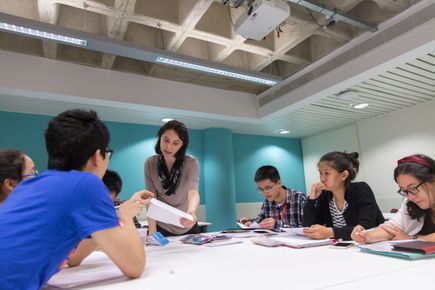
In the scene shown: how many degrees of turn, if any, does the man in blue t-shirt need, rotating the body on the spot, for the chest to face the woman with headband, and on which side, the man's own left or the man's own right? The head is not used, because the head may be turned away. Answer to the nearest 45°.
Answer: approximately 45° to the man's own right

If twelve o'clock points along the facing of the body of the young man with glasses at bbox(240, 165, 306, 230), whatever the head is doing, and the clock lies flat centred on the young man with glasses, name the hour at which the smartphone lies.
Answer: The smartphone is roughly at 10 o'clock from the young man with glasses.

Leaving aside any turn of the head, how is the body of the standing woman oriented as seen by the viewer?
toward the camera

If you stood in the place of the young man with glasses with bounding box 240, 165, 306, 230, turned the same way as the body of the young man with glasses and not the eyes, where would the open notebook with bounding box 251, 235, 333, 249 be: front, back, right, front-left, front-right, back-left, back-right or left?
front-left

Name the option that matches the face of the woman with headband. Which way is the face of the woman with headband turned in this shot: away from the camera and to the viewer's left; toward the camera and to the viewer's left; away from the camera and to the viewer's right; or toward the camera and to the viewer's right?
toward the camera and to the viewer's left

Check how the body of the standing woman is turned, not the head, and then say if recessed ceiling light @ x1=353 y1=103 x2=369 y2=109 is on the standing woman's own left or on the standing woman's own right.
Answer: on the standing woman's own left

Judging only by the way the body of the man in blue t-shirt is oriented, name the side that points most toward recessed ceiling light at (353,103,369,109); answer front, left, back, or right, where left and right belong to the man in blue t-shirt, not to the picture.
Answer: front

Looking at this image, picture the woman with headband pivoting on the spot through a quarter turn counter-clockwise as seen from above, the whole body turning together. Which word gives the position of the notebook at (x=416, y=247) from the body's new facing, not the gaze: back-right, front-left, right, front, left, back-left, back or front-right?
front-right

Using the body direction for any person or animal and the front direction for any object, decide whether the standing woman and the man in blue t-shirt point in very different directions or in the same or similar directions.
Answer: very different directions

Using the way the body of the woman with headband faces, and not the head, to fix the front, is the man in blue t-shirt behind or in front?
in front

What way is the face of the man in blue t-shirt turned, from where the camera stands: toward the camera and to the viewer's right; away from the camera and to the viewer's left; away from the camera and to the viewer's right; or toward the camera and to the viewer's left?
away from the camera and to the viewer's right

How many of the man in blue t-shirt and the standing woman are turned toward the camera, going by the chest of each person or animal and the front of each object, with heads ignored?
1

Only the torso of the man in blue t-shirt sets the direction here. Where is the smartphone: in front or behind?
in front

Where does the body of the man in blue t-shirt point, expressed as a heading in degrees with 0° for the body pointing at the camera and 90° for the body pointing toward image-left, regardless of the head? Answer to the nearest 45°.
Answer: approximately 225°
